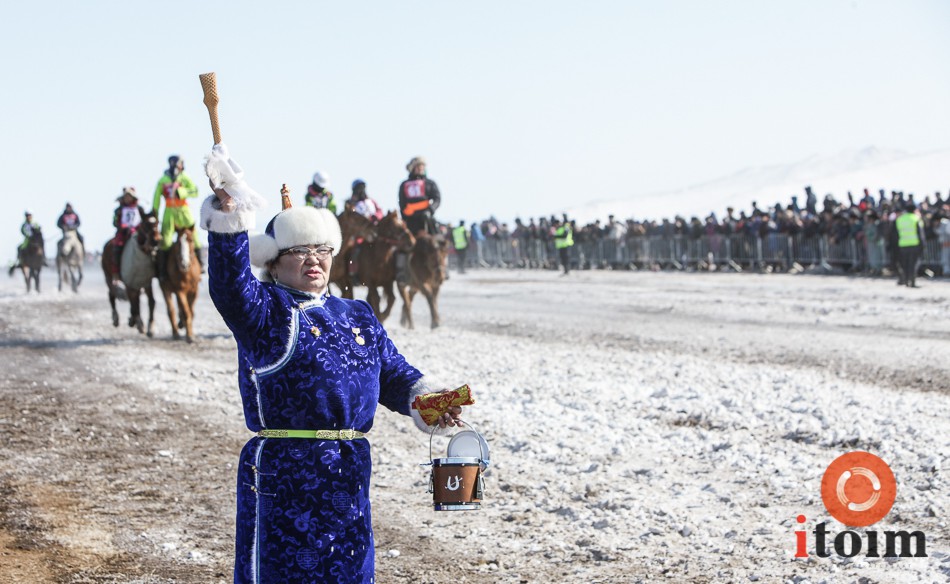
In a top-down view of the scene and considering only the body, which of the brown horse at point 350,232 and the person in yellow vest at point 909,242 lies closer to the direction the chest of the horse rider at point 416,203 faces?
the brown horse

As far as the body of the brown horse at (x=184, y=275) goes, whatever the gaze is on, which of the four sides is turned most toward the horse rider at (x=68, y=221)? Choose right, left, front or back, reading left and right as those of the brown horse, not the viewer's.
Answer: back

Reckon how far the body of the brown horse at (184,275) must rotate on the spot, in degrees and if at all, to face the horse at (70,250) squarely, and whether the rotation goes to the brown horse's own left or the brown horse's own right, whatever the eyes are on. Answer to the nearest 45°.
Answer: approximately 180°

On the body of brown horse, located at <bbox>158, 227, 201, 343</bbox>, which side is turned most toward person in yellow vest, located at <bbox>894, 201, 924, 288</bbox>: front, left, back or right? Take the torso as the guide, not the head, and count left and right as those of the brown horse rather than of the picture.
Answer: left

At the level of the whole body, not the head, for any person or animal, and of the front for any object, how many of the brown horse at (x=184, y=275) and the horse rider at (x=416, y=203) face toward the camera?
2
